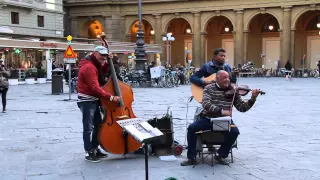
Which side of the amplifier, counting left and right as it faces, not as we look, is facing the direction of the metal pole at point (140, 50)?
back

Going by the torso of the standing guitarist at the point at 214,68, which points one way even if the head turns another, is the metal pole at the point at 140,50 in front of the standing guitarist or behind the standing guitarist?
behind

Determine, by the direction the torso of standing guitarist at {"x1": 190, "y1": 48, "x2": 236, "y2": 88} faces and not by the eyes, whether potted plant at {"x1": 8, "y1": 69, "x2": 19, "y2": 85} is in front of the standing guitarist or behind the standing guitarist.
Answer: behind

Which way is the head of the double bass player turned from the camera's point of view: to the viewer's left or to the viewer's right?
to the viewer's right
